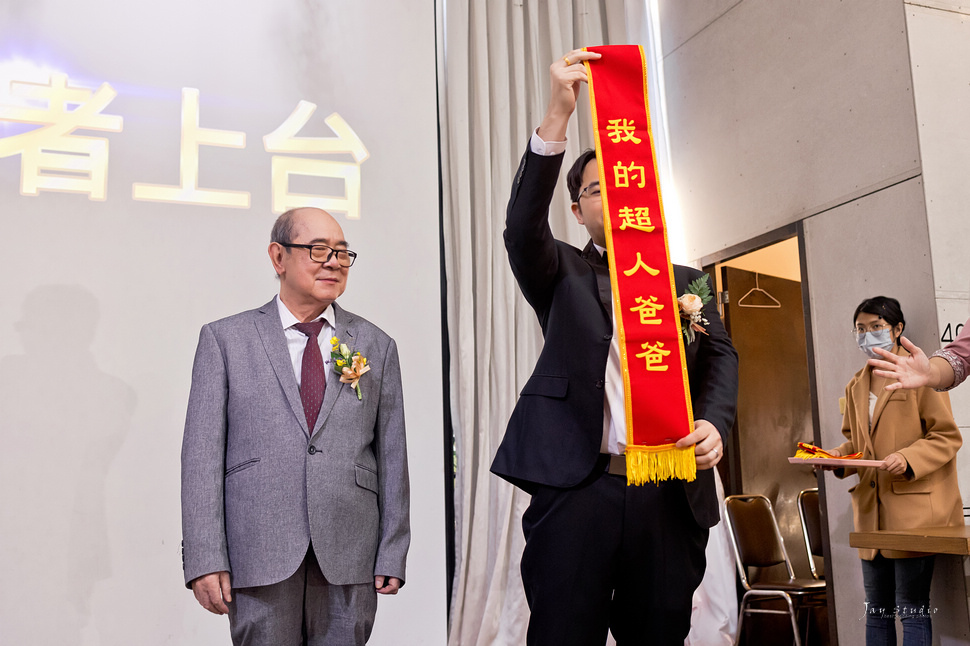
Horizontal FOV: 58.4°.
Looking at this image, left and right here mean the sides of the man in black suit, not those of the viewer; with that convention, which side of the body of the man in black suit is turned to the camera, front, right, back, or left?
front

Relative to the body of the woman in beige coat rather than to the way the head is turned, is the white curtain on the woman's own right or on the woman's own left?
on the woman's own right

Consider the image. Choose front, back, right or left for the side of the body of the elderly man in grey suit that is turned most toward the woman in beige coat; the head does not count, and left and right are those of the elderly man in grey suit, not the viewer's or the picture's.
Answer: left

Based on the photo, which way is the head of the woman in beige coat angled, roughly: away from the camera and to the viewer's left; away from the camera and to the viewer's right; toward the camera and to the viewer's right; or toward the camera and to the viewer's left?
toward the camera and to the viewer's left

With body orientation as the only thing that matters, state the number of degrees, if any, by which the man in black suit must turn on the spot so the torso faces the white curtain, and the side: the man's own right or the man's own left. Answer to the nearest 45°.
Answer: approximately 180°

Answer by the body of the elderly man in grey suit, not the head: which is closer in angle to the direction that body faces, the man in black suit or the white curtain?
the man in black suit

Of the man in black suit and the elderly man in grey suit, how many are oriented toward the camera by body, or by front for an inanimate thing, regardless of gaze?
2

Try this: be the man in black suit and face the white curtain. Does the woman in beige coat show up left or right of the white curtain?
right

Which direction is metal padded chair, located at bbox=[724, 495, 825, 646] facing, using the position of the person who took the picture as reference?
facing the viewer and to the right of the viewer

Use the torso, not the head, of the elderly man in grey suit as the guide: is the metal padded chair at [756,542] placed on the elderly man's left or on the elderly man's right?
on the elderly man's left
